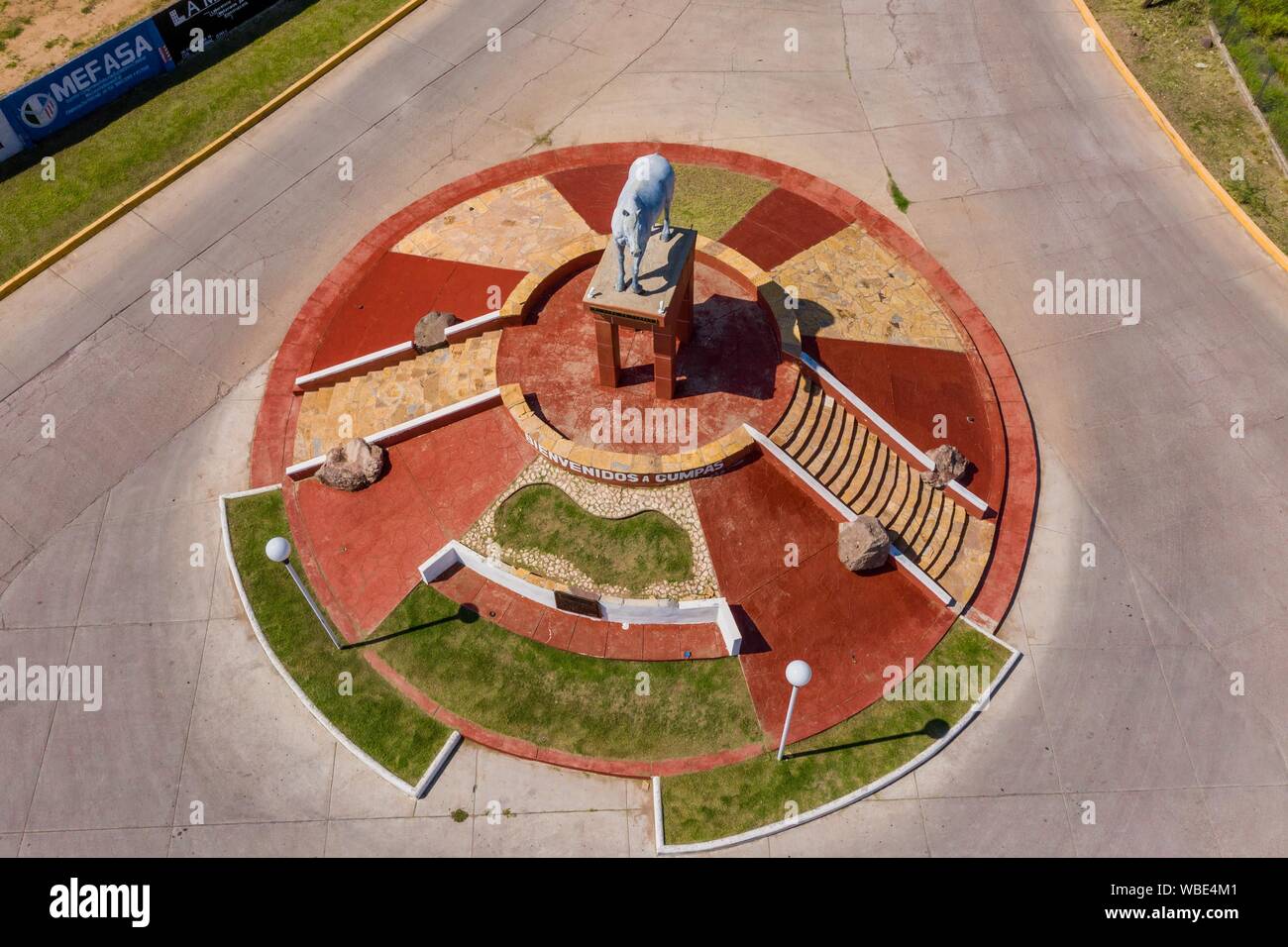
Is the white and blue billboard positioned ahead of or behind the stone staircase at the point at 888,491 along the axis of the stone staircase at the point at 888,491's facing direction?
behind

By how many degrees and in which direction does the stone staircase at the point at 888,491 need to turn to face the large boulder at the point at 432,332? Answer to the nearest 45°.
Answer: approximately 135° to its right

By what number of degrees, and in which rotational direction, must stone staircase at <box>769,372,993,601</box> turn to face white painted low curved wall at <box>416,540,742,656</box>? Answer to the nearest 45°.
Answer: approximately 90° to its right

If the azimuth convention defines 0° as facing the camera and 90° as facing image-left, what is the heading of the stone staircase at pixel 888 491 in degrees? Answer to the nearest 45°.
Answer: approximately 315°
